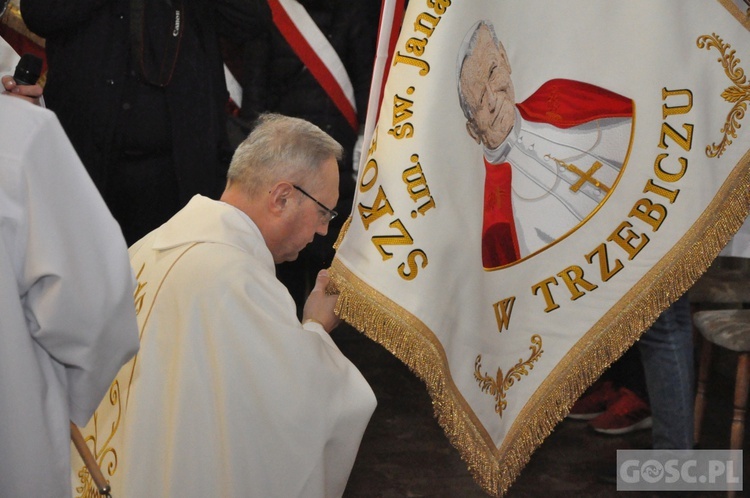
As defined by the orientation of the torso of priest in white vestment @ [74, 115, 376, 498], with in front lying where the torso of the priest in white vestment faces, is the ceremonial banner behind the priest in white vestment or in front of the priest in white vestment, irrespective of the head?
in front

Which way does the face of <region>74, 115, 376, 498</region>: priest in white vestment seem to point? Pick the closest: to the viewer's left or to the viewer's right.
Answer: to the viewer's right

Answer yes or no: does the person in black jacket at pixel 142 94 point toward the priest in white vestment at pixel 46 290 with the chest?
yes

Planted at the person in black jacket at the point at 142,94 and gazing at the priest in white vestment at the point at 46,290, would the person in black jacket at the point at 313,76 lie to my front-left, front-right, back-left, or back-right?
back-left

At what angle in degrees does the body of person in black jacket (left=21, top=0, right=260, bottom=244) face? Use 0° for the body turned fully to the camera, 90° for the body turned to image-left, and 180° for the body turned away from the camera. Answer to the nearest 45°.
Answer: approximately 0°

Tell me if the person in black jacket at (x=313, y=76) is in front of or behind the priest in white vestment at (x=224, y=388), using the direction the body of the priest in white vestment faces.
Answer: in front

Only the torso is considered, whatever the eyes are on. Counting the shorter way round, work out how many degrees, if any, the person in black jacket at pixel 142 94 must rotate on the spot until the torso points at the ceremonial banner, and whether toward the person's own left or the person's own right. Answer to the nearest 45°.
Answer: approximately 45° to the person's own left

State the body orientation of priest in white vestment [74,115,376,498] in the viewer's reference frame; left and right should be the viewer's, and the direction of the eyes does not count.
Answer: facing away from the viewer and to the right of the viewer

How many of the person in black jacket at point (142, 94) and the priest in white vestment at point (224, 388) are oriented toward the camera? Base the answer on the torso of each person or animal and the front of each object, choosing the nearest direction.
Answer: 1

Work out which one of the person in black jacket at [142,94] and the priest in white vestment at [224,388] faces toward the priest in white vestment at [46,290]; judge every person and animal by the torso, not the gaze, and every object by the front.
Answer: the person in black jacket

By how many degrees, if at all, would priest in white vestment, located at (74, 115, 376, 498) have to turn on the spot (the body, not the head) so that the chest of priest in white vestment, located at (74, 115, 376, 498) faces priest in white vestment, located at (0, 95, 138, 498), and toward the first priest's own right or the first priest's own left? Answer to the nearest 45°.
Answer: approximately 180°

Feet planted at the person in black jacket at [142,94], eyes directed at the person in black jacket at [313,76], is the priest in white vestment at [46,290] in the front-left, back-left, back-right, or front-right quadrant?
back-right
